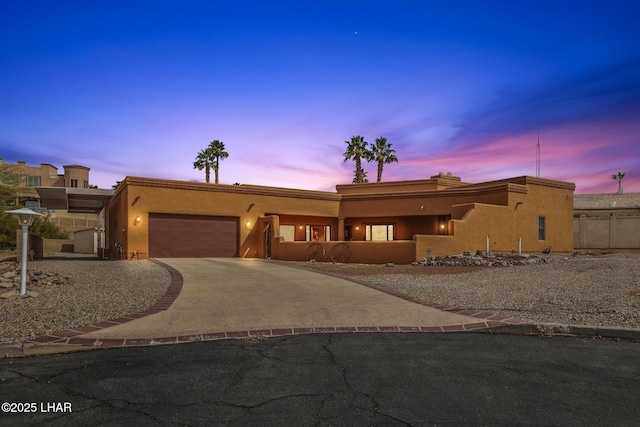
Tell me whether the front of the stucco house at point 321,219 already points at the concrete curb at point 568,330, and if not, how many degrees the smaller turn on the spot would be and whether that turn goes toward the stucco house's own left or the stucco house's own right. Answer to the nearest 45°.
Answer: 0° — it already faces it

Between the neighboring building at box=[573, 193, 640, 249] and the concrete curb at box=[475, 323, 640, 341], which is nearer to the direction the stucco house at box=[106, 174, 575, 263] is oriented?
the concrete curb

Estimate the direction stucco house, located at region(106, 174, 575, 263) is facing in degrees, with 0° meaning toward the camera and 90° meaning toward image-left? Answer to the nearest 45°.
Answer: approximately 0°

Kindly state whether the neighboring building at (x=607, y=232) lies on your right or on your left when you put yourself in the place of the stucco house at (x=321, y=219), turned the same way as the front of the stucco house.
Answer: on your left
